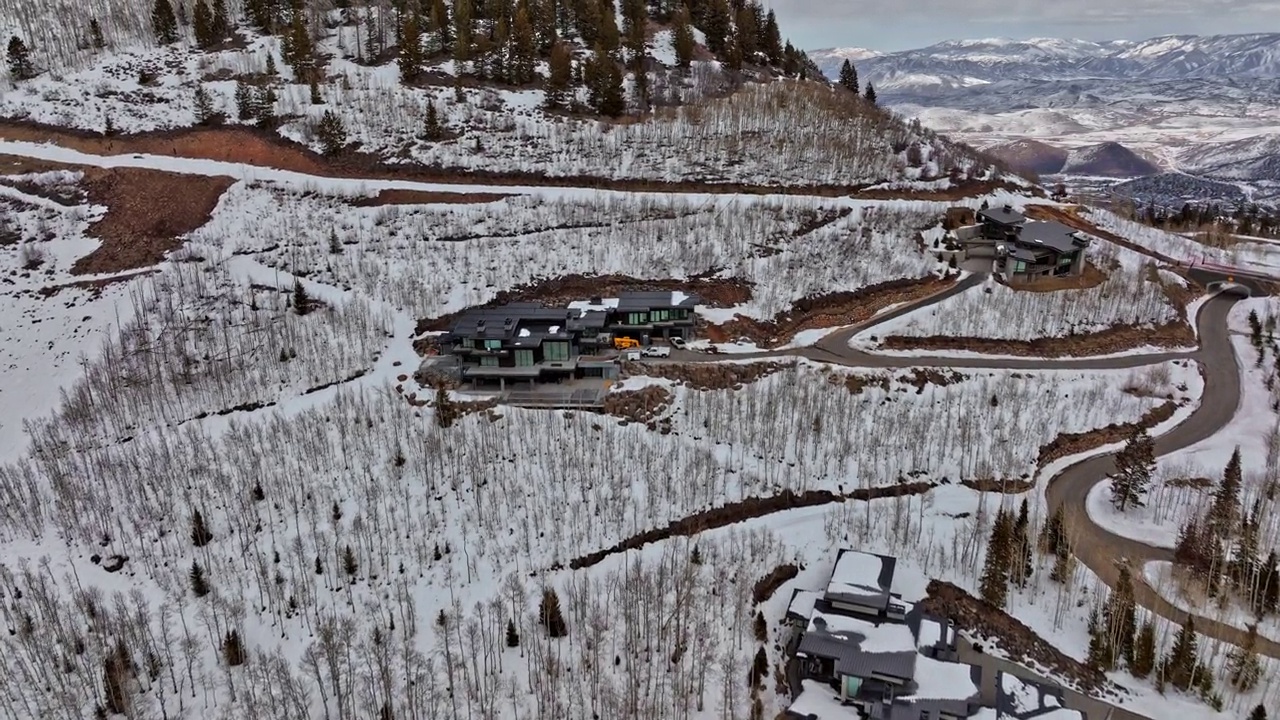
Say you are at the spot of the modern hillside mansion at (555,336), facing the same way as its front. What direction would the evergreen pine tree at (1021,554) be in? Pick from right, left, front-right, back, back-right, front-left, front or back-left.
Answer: front-left

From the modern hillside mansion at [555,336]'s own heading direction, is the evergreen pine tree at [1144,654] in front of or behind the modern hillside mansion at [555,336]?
in front

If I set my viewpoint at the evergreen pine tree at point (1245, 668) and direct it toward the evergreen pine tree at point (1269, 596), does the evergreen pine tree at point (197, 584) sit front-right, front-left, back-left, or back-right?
back-left

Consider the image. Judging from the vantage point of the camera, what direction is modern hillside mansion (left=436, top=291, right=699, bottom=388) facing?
facing the viewer

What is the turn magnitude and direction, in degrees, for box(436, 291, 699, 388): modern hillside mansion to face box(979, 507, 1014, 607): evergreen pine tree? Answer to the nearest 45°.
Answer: approximately 45° to its left

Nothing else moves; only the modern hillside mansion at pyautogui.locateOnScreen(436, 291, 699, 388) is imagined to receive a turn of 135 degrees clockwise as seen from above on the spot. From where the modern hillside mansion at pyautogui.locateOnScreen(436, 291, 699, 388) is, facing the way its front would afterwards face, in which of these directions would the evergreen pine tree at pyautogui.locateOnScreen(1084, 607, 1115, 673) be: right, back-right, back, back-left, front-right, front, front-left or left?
back

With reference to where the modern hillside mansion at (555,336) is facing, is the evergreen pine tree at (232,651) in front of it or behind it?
in front

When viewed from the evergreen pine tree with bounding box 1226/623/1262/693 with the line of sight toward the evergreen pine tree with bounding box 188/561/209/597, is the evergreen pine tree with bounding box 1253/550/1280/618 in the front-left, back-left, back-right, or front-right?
back-right

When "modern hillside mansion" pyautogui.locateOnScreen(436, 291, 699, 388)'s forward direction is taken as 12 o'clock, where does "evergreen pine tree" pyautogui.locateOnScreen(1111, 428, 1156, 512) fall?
The evergreen pine tree is roughly at 10 o'clock from the modern hillside mansion.

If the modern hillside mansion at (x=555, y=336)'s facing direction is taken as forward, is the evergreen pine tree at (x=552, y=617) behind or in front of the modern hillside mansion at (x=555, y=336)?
in front

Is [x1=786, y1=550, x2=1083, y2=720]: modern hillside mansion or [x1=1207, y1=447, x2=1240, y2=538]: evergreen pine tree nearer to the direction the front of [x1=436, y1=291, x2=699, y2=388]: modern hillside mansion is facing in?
the modern hillside mansion

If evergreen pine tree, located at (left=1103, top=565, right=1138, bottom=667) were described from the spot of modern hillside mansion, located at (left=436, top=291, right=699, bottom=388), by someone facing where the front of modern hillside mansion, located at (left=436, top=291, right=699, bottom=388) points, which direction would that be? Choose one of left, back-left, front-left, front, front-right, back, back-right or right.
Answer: front-left

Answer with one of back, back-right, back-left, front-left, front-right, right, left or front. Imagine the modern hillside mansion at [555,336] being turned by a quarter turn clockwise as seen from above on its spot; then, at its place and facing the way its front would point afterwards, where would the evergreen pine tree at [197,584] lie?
front-left

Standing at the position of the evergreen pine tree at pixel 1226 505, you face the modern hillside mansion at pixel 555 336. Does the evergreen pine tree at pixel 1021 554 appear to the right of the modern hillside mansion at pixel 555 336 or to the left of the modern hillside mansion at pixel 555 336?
left

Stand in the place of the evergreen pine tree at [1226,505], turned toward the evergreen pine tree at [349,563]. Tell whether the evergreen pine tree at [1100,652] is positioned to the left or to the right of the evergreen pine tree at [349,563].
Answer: left
